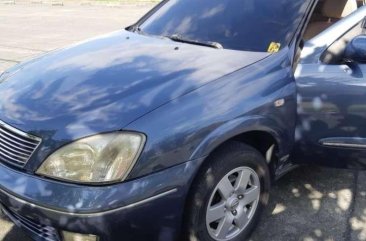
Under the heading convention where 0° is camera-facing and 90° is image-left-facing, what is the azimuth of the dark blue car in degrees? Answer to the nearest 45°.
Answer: approximately 45°
